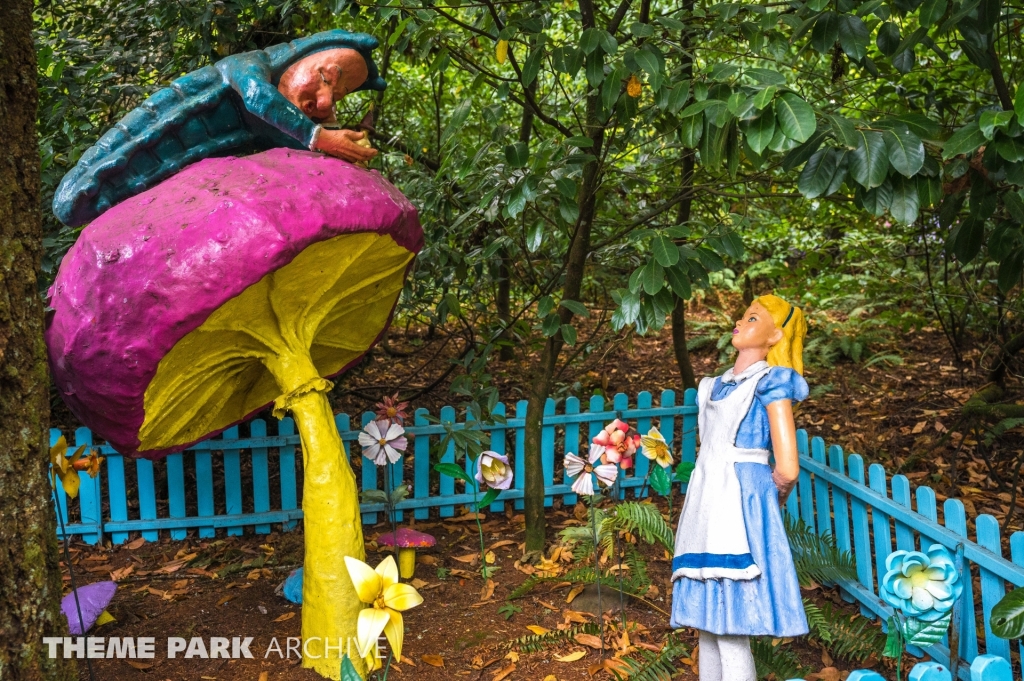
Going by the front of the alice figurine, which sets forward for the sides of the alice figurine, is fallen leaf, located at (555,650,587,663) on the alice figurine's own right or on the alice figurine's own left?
on the alice figurine's own right

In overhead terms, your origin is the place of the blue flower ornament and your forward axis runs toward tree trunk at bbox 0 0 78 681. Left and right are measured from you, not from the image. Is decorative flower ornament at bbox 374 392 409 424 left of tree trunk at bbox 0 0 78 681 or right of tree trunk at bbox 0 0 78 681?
right

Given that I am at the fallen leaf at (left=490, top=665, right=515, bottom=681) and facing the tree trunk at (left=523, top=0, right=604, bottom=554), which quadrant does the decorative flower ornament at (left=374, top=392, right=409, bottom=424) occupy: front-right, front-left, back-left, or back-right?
front-left

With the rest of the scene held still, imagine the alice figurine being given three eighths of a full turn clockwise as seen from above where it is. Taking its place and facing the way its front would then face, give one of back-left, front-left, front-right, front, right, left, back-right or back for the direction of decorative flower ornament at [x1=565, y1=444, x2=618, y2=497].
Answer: front-left

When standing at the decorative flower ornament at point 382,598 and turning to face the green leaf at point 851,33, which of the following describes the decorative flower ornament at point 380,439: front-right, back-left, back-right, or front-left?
front-left

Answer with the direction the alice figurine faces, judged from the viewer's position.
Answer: facing the viewer and to the left of the viewer

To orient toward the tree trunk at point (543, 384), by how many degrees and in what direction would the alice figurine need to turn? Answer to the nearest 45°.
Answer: approximately 90° to its right

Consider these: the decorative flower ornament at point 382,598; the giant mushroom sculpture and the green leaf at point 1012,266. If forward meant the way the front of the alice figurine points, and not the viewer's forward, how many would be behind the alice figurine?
1
